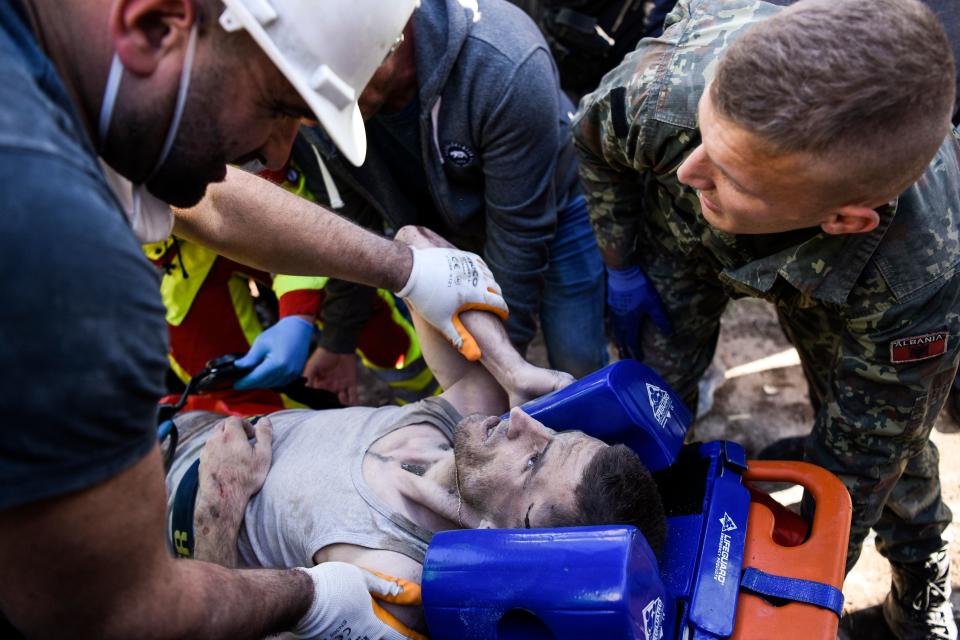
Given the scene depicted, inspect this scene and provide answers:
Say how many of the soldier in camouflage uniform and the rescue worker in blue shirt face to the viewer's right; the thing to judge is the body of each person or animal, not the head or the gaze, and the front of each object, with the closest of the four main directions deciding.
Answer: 1

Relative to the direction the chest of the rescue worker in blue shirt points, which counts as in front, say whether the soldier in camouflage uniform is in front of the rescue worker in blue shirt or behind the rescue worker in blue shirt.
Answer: in front

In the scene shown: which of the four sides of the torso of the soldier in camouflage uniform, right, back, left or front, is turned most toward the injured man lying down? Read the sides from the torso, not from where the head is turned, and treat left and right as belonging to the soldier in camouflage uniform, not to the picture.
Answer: front

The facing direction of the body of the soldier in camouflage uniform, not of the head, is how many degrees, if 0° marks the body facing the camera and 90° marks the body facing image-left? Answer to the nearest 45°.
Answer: approximately 45°

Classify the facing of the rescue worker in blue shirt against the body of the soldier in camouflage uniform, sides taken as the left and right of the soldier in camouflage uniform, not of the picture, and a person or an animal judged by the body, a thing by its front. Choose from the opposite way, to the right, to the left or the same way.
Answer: the opposite way

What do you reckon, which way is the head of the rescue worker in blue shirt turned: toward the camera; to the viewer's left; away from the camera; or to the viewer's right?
to the viewer's right

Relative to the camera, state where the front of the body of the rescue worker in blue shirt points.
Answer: to the viewer's right
